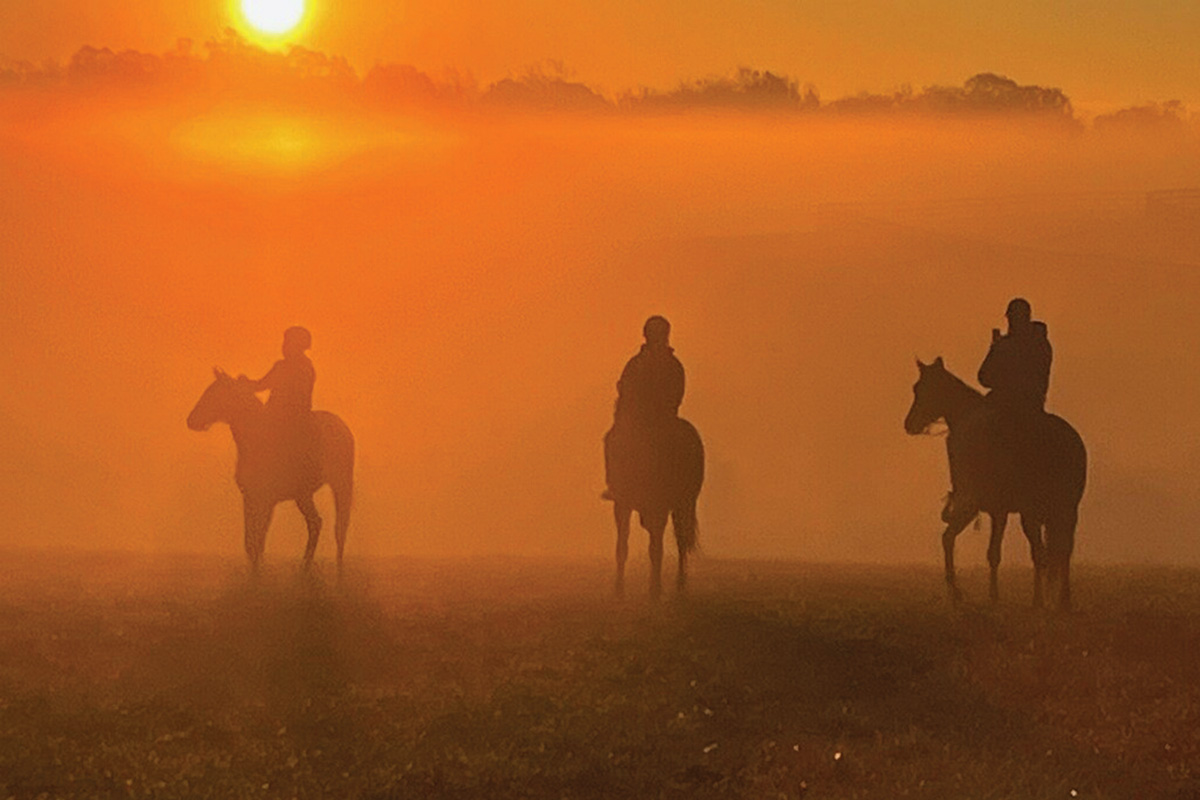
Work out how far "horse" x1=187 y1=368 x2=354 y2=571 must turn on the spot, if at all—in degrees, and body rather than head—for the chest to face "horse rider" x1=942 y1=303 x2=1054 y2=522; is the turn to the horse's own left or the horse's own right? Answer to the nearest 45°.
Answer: approximately 135° to the horse's own left

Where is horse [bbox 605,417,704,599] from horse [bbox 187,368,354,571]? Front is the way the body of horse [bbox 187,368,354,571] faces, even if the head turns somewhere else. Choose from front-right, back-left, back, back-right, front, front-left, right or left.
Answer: back-left

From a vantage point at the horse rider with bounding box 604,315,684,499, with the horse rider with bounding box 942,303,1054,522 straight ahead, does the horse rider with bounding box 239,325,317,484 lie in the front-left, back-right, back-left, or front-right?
back-left

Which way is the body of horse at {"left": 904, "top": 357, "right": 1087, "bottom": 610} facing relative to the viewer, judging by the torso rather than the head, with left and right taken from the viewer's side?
facing away from the viewer and to the left of the viewer

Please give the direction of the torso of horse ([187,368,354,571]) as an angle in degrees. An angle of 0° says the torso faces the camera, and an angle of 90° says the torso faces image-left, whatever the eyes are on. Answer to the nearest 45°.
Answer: approximately 90°

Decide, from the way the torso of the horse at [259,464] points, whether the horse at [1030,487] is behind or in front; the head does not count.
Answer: behind

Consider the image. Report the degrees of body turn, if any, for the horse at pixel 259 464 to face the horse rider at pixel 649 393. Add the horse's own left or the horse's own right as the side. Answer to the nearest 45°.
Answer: approximately 135° to the horse's own left

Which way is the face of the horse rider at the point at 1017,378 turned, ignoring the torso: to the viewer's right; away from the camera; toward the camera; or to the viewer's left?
to the viewer's left
